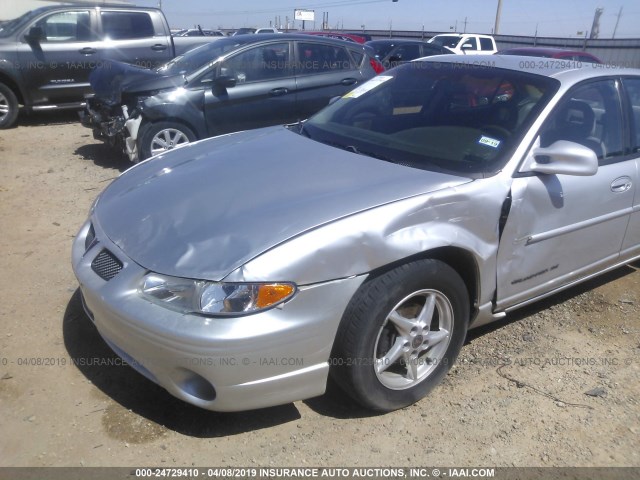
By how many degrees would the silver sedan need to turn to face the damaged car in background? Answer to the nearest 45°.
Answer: approximately 135° to its right

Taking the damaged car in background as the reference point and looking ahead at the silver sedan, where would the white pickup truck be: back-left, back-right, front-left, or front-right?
back-left

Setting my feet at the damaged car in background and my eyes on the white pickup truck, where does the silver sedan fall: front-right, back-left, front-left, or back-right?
back-right

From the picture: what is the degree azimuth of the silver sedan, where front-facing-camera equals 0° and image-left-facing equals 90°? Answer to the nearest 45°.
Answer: approximately 45°

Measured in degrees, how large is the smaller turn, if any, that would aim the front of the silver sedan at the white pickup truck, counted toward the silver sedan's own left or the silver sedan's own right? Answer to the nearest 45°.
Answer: approximately 135° to the silver sedan's own right
